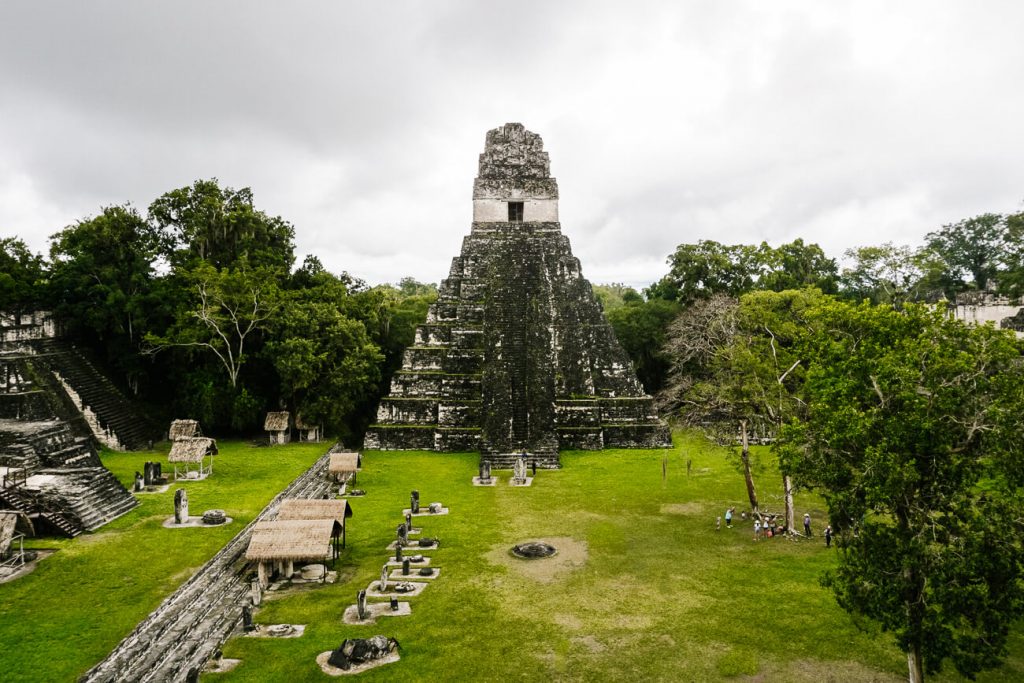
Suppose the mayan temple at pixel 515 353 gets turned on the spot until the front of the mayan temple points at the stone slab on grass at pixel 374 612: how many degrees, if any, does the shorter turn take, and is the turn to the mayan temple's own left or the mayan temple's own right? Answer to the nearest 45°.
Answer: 0° — it already faces it

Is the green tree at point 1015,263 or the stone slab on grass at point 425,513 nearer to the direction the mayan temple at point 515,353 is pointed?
the stone slab on grass

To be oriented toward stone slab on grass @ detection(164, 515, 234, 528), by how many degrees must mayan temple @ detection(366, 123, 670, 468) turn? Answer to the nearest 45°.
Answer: approximately 45° to its right

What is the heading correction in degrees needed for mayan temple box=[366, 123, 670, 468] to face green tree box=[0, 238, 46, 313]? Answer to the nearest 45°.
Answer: approximately 90° to its right

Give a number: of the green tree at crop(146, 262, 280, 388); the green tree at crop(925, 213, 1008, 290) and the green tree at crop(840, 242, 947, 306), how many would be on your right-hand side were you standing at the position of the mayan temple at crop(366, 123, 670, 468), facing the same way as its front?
1

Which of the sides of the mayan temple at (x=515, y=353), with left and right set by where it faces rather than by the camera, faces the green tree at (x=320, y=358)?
right

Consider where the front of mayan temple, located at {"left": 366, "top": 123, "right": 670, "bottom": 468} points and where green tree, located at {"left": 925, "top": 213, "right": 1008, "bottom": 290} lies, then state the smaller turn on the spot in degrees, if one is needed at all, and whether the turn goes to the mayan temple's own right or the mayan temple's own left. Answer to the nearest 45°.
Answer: approximately 135° to the mayan temple's own left

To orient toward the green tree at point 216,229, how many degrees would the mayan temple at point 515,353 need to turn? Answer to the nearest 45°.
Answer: approximately 90° to its right

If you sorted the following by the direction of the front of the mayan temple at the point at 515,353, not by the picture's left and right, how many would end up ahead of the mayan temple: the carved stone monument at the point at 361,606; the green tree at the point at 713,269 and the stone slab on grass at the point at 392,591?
2

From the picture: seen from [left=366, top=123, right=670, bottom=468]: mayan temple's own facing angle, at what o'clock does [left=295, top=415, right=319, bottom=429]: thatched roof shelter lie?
The thatched roof shelter is roughly at 3 o'clock from the mayan temple.

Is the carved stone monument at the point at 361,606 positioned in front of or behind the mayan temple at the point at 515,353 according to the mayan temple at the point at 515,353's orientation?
in front

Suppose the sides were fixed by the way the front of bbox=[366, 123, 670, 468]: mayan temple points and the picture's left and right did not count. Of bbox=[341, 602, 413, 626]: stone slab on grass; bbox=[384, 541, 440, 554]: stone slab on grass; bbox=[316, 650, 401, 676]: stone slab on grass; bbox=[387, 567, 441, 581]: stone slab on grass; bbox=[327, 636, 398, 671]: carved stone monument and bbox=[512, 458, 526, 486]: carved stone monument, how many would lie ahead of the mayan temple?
6

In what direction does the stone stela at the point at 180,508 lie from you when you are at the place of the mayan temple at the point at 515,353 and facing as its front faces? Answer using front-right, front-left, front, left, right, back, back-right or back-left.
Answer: front-right

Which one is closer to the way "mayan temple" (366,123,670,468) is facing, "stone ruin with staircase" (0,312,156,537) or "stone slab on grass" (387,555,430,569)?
the stone slab on grass

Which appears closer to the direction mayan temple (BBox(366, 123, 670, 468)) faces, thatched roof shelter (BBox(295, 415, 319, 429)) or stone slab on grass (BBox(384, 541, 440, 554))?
the stone slab on grass

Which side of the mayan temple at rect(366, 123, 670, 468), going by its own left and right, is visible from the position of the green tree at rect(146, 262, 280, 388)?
right

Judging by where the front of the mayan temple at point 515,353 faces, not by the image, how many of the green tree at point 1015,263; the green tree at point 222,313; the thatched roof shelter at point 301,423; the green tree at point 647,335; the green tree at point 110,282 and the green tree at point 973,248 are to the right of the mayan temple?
3

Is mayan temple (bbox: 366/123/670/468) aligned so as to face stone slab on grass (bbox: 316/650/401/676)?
yes
